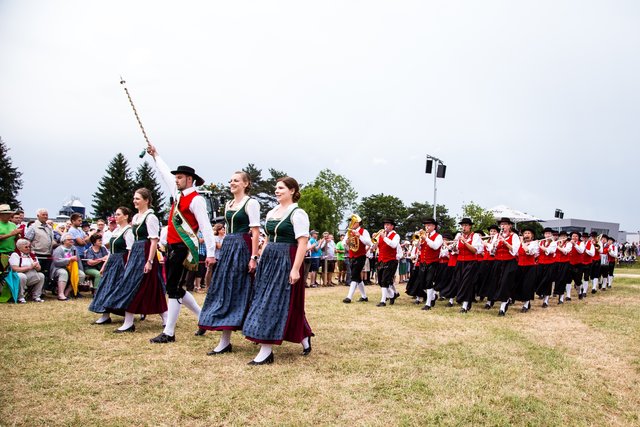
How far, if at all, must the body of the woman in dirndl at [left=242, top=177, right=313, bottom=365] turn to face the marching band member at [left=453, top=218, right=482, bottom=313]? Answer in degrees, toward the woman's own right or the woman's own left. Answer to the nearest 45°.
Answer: approximately 180°

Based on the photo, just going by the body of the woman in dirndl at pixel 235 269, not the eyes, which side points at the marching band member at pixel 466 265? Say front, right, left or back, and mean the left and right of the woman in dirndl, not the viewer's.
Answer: back

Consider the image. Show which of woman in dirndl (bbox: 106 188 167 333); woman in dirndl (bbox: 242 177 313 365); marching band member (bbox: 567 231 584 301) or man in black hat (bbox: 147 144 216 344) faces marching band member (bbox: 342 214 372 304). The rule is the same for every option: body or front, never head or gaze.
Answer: marching band member (bbox: 567 231 584 301)

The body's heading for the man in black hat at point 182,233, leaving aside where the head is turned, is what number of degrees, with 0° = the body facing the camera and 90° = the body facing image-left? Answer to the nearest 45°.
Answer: approximately 45°

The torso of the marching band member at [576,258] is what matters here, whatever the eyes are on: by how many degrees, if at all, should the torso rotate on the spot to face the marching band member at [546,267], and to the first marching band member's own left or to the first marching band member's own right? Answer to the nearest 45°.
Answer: approximately 45° to the first marching band member's own left

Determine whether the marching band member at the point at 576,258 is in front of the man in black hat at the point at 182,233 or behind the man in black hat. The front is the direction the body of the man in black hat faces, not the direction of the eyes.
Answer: behind

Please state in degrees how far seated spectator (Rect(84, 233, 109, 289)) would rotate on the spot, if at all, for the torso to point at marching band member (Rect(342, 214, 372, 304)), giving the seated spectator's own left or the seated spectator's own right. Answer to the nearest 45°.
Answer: approximately 45° to the seated spectator's own left

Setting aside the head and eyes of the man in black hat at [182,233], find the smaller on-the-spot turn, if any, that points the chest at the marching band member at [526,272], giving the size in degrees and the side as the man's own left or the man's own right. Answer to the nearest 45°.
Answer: approximately 180°
